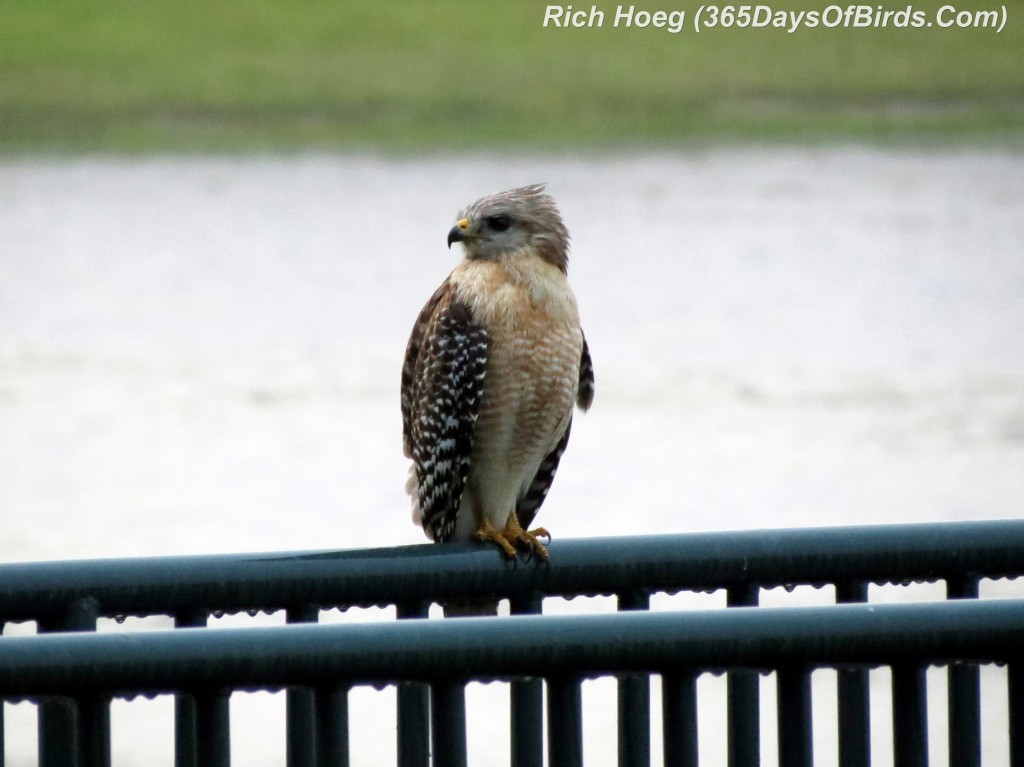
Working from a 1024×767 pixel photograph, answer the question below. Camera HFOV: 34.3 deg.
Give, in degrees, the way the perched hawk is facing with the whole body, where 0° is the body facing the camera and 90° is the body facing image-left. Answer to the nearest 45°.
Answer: approximately 315°
